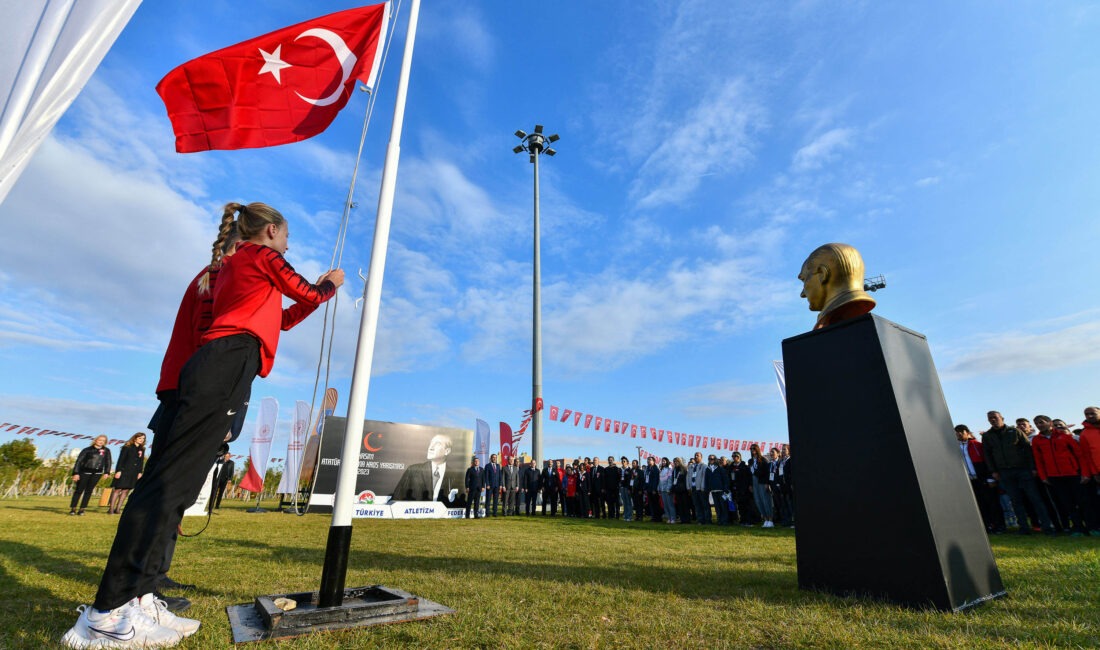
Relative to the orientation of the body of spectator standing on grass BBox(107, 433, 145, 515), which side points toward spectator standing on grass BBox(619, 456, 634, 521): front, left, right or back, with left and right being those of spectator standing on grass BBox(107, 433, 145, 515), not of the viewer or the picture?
front

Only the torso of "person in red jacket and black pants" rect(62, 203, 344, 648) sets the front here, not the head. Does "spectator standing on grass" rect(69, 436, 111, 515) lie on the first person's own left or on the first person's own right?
on the first person's own left

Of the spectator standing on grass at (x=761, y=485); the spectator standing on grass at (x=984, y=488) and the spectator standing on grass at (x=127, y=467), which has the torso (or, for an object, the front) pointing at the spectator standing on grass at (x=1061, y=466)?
the spectator standing on grass at (x=127, y=467)

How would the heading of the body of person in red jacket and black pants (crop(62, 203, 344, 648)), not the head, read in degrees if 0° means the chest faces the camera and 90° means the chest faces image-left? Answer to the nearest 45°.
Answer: approximately 270°

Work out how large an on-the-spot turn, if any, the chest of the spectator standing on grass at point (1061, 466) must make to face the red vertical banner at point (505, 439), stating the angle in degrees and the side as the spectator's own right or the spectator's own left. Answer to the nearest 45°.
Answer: approximately 45° to the spectator's own right

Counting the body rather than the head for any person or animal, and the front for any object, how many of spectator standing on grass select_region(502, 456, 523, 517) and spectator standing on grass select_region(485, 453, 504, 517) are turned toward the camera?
2

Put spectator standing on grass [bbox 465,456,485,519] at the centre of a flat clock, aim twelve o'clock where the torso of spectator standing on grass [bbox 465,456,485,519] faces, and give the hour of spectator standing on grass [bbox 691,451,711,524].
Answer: spectator standing on grass [bbox 691,451,711,524] is roughly at 10 o'clock from spectator standing on grass [bbox 465,456,485,519].

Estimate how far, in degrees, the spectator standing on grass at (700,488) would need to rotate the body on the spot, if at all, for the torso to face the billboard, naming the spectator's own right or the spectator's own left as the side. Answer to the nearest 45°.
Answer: approximately 45° to the spectator's own right

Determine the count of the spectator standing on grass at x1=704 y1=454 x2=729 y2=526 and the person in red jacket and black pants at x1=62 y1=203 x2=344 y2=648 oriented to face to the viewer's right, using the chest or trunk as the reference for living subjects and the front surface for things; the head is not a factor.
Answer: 1

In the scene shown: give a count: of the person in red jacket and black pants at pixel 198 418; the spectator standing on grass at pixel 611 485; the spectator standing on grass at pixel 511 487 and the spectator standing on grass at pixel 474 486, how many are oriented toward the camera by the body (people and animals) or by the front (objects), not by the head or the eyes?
3

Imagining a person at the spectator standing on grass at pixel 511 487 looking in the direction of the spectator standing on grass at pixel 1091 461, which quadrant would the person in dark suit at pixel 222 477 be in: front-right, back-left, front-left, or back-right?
back-right

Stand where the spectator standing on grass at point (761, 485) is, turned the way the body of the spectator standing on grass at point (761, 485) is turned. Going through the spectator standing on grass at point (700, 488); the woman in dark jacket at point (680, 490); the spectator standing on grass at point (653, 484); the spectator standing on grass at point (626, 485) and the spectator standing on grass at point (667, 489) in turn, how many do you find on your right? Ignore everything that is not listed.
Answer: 5
